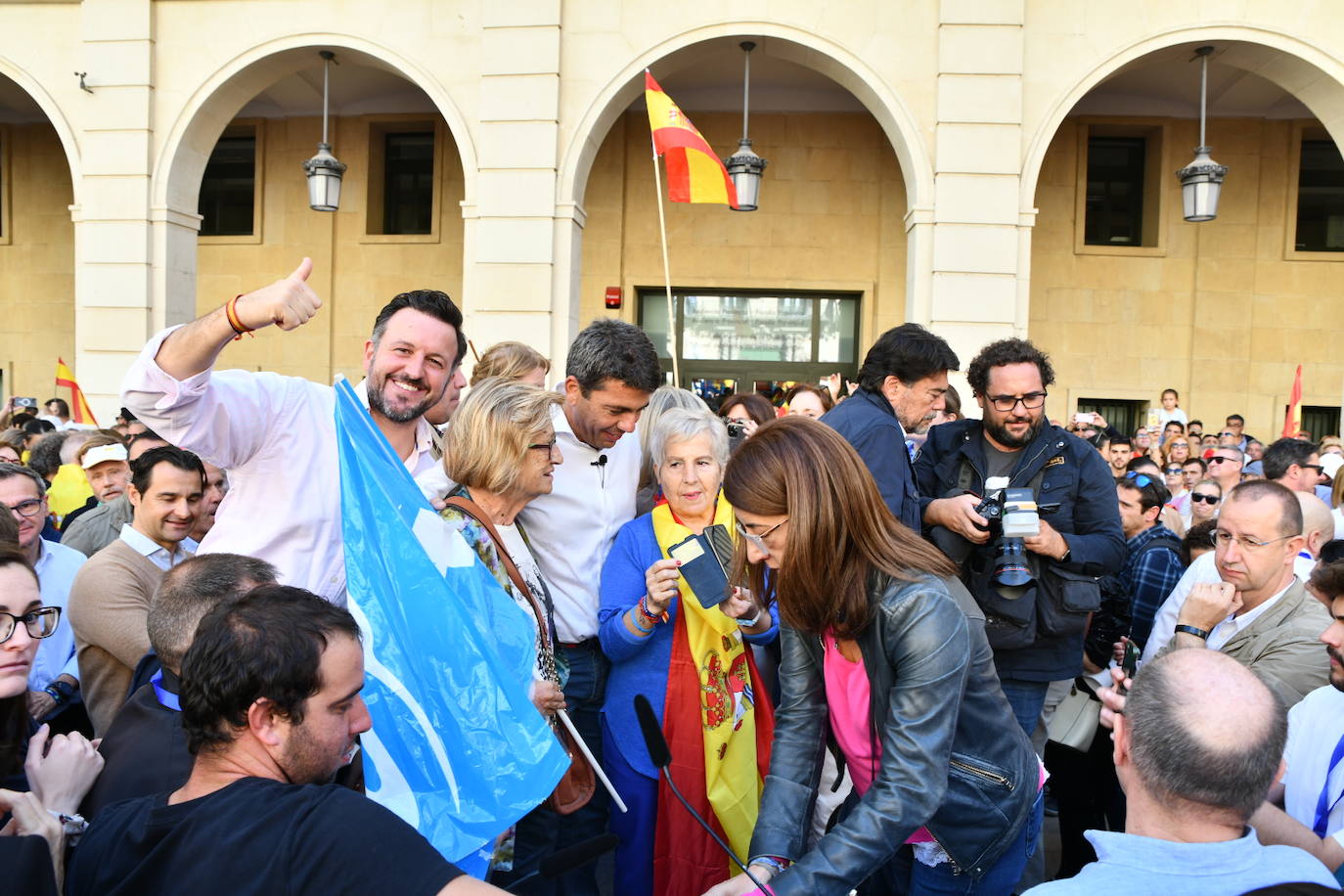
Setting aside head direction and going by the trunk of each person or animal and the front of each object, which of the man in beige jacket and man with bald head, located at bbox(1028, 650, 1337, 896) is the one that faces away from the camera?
the man with bald head

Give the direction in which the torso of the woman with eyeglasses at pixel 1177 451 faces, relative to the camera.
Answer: toward the camera

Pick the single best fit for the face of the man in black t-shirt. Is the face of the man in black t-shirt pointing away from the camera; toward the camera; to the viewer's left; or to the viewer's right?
to the viewer's right

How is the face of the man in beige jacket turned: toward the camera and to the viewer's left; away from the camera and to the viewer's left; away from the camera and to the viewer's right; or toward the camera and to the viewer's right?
toward the camera and to the viewer's left

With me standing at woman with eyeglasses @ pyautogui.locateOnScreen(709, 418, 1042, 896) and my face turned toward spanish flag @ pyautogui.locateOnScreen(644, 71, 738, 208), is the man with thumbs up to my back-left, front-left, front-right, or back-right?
front-left

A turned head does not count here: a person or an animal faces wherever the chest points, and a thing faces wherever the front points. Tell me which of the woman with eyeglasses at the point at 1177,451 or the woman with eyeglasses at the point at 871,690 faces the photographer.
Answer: the woman with eyeglasses at the point at 1177,451

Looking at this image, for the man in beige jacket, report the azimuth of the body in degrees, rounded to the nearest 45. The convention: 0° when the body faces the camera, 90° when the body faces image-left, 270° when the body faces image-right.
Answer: approximately 45°

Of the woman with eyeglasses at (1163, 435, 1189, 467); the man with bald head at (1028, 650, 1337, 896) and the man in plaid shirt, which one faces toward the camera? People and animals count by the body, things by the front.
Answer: the woman with eyeglasses

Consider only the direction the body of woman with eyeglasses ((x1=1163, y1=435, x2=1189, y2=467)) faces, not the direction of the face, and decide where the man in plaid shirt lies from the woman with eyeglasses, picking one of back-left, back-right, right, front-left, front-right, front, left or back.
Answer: front

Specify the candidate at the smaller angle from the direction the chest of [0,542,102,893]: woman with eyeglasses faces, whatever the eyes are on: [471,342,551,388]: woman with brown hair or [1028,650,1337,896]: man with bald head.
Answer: the man with bald head

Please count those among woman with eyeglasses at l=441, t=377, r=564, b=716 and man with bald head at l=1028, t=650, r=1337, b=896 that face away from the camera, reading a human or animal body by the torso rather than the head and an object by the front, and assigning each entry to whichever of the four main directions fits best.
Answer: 1

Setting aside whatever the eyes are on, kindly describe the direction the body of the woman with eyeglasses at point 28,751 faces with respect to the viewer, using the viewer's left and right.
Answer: facing the viewer and to the right of the viewer
